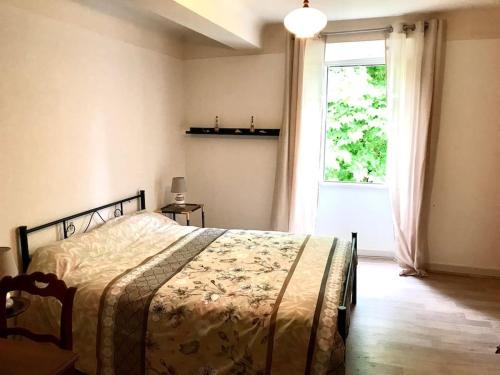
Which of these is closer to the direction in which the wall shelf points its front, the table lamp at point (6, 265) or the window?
the table lamp

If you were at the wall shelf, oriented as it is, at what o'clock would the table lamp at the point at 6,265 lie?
The table lamp is roughly at 1 o'clock from the wall shelf.

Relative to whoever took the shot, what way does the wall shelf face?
facing the viewer

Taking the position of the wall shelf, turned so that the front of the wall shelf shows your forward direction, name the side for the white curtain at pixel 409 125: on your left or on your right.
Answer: on your left

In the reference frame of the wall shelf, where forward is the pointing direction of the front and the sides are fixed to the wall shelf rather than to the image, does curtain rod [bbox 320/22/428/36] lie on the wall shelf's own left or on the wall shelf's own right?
on the wall shelf's own left

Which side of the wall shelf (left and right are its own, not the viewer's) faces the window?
left

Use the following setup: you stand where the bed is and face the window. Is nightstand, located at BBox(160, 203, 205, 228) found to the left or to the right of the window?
left

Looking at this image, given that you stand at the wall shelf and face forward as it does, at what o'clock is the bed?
The bed is roughly at 12 o'clock from the wall shelf.

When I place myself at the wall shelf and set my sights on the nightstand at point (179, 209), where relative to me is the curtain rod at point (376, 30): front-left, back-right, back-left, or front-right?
back-left

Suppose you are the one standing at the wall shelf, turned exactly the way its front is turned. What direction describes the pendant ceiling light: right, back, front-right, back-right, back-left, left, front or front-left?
front

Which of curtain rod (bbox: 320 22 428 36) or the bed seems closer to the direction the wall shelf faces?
the bed

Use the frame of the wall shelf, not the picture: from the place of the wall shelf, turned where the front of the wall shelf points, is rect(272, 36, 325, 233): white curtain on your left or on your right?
on your left
